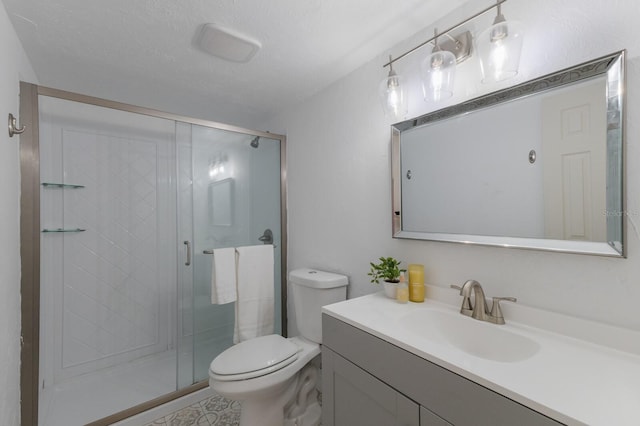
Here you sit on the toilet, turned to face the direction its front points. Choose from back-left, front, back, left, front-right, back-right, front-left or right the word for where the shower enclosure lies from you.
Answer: right

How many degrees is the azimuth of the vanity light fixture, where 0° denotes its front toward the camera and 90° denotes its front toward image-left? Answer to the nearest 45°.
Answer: approximately 45°

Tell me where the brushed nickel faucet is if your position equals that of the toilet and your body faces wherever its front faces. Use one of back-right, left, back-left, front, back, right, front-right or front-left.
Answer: left

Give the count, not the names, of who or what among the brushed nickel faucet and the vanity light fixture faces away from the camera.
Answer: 0

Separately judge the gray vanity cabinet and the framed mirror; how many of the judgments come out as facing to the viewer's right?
0

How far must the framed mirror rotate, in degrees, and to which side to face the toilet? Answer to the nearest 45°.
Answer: approximately 45° to its right

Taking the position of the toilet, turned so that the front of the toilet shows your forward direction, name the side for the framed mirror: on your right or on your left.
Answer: on your left

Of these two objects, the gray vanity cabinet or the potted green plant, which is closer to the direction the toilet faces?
the gray vanity cabinet

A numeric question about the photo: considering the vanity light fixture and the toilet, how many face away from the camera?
0
